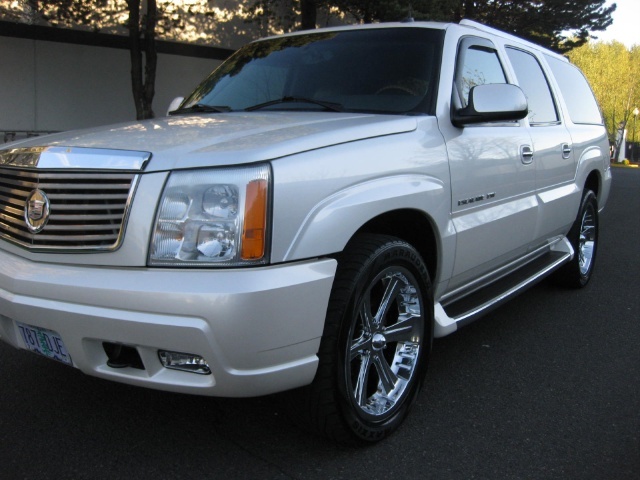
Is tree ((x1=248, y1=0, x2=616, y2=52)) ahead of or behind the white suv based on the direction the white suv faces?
behind

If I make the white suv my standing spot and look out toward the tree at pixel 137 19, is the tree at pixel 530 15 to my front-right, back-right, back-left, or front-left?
front-right

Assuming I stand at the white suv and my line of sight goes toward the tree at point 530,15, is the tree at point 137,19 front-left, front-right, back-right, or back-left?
front-left

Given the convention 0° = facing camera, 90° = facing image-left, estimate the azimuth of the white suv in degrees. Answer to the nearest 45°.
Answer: approximately 45°

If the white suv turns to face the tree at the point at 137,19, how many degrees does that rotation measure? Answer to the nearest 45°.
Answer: approximately 135° to its right
